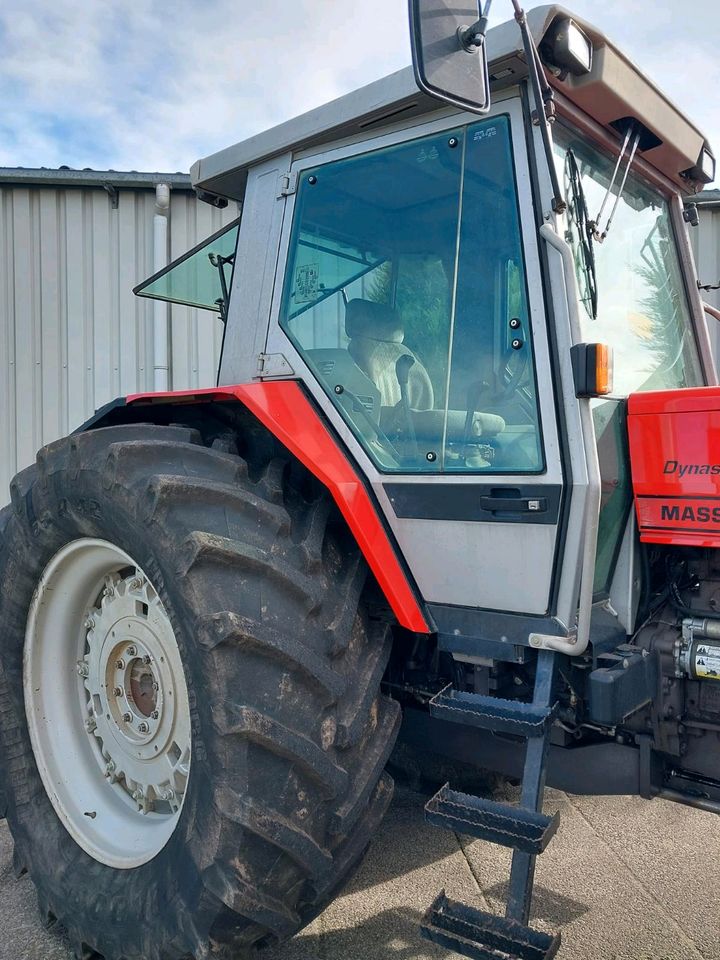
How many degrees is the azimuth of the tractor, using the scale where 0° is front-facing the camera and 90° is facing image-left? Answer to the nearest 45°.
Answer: approximately 315°

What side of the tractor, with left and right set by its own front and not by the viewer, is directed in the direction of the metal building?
back
